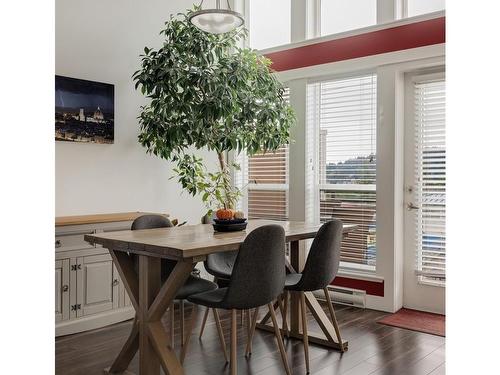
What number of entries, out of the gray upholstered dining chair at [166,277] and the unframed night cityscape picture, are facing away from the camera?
0

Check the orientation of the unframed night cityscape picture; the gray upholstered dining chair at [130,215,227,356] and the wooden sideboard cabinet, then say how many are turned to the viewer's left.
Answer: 0

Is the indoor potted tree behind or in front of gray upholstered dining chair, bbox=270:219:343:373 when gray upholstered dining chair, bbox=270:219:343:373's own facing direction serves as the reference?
in front

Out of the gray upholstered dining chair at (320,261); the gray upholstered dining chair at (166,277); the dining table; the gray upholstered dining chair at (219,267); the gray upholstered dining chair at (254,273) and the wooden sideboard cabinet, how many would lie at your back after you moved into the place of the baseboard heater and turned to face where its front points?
0

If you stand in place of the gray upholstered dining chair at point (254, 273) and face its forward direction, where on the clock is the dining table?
The dining table is roughly at 11 o'clock from the gray upholstered dining chair.

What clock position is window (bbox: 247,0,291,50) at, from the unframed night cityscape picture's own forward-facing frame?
The window is roughly at 10 o'clock from the unframed night cityscape picture.

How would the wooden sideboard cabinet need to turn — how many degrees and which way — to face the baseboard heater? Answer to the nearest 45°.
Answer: approximately 45° to its left

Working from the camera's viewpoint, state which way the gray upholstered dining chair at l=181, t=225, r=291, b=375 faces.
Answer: facing away from the viewer and to the left of the viewer

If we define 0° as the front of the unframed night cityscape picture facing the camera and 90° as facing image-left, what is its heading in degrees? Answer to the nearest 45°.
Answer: approximately 315°

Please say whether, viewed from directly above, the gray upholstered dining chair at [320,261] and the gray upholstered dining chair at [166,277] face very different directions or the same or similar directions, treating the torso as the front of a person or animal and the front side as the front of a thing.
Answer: very different directions

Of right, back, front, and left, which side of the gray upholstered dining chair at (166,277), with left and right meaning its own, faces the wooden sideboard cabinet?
back

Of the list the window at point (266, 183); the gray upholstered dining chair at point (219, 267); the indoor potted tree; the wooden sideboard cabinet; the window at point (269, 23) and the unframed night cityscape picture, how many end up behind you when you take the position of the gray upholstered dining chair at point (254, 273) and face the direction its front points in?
0

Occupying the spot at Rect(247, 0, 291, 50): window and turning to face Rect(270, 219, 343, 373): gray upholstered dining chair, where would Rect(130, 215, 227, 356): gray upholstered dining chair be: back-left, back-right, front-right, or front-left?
front-right

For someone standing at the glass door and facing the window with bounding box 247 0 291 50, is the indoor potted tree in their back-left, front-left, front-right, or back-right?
front-left

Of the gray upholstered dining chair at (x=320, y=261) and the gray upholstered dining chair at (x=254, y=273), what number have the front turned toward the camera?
0

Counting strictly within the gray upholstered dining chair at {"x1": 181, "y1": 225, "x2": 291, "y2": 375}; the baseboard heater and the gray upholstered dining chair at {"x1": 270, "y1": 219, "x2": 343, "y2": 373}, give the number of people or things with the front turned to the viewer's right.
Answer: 0

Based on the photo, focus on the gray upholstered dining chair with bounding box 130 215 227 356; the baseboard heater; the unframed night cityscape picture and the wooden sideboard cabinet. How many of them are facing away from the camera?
0

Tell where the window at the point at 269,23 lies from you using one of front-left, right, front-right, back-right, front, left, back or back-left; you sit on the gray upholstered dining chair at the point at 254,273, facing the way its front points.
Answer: front-right
